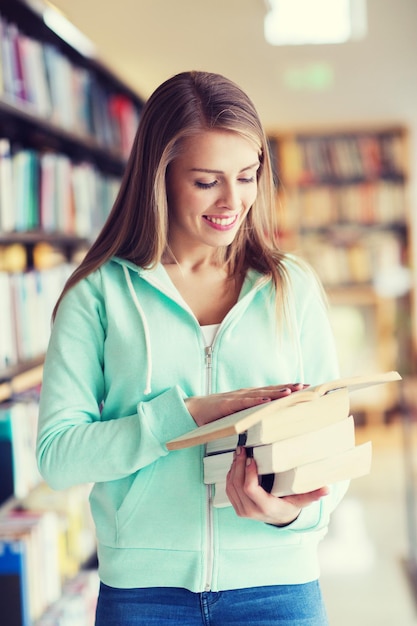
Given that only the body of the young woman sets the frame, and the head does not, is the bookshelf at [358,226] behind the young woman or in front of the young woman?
behind

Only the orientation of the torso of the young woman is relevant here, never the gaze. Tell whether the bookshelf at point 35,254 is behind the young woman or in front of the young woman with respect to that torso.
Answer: behind

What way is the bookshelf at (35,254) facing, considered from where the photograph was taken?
facing the viewer and to the right of the viewer

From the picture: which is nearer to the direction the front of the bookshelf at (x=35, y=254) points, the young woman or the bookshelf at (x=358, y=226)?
the young woman

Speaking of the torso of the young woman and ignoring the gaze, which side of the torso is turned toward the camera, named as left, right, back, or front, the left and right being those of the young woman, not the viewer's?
front

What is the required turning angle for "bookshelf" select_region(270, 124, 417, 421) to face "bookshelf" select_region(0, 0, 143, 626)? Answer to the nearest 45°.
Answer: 0° — it already faces it

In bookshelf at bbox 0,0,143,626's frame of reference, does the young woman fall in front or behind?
in front

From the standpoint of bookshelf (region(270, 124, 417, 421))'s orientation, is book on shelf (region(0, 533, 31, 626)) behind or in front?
in front

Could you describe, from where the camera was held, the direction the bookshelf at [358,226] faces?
facing the viewer

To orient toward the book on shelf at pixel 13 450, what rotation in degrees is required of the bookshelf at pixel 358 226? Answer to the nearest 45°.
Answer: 0° — it already faces it

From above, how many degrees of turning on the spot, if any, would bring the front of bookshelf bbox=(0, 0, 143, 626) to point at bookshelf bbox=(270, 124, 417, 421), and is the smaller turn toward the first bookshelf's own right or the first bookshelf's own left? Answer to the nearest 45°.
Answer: approximately 90° to the first bookshelf's own left
